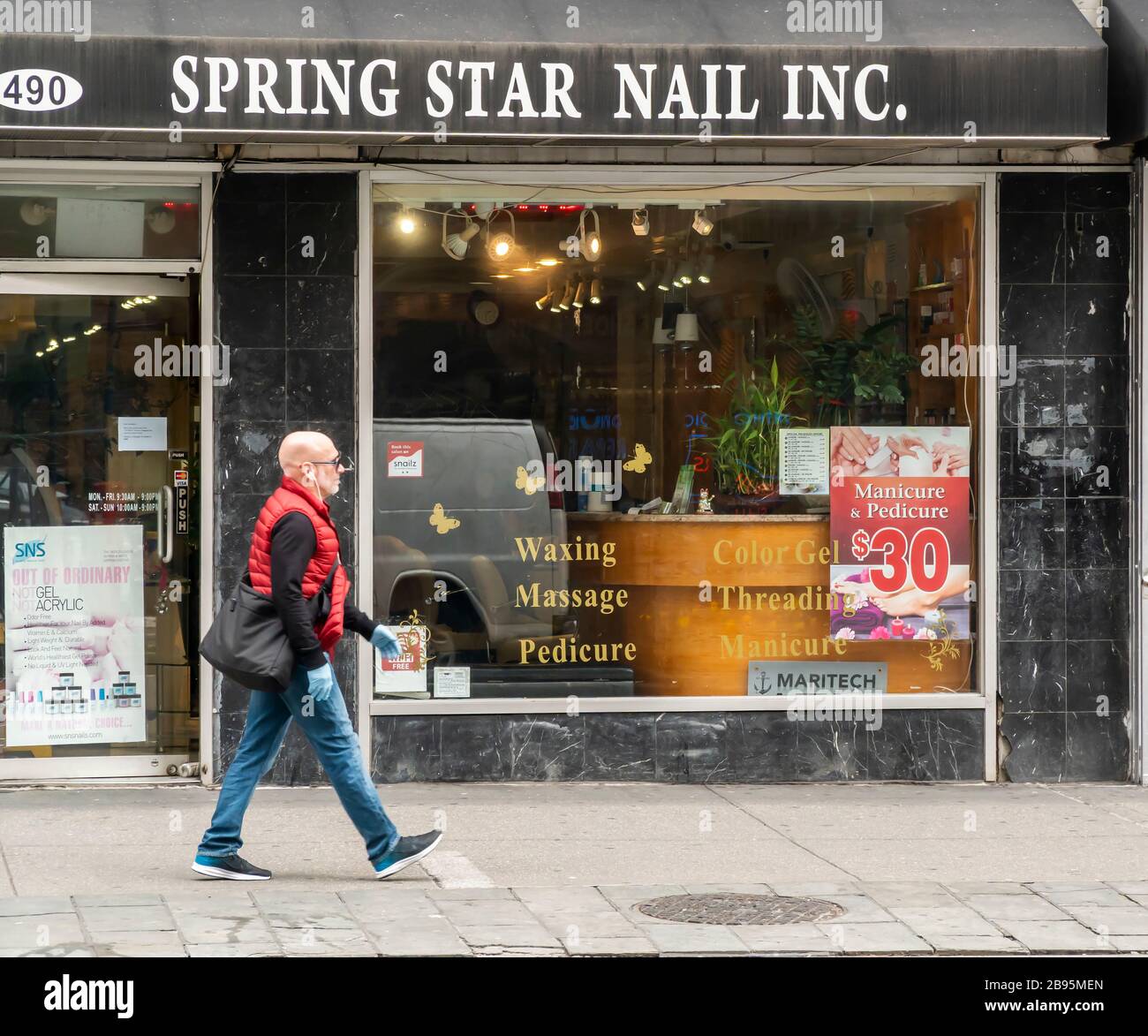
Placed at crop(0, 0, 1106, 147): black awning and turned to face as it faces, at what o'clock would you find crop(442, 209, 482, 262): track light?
The track light is roughly at 5 o'clock from the black awning.

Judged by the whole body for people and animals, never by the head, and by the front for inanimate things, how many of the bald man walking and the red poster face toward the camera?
1

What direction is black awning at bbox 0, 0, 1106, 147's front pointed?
toward the camera

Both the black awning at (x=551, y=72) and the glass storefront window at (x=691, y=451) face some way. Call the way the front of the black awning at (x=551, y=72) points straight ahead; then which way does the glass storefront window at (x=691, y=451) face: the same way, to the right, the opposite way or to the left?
the same way

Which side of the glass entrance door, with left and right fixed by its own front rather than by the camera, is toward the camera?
front

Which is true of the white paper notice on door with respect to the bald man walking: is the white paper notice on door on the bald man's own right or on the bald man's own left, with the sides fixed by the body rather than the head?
on the bald man's own left

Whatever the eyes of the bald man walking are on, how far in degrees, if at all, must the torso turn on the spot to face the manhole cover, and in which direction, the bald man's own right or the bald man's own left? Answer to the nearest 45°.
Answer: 0° — they already face it

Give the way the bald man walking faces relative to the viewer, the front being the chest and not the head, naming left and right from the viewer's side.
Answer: facing to the right of the viewer

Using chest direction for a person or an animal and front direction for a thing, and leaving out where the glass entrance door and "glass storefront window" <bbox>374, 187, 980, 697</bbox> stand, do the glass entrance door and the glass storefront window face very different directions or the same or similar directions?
same or similar directions

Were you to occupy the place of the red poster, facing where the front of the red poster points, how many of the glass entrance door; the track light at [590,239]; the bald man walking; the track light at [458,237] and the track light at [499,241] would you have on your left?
0

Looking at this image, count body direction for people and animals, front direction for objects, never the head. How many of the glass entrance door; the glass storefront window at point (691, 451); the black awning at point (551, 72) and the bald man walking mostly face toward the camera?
3

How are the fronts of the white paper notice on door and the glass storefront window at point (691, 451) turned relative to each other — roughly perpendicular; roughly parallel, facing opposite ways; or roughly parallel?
roughly parallel

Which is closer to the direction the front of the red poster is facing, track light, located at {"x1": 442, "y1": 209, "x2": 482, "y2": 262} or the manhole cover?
the manhole cover

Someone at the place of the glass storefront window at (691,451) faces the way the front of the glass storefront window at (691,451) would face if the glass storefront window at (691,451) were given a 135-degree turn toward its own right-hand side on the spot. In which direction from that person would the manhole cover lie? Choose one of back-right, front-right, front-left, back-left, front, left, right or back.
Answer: back-left

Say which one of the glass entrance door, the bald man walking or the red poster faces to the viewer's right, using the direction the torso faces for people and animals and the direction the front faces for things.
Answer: the bald man walking

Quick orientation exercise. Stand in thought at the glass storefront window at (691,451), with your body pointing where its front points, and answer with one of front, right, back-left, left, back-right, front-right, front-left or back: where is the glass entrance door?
right

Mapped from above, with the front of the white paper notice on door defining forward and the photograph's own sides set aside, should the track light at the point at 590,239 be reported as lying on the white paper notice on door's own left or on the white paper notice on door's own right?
on the white paper notice on door's own left
